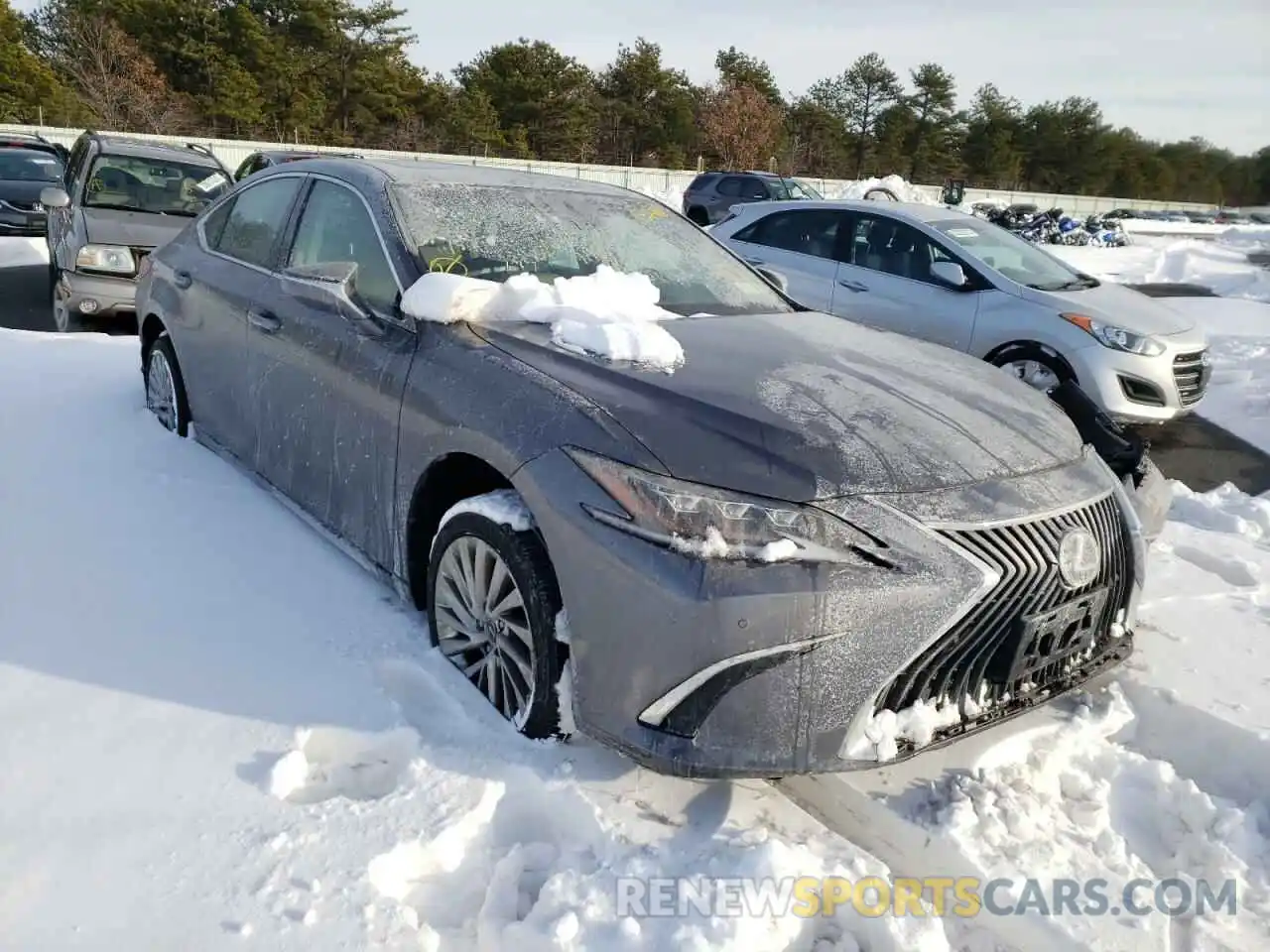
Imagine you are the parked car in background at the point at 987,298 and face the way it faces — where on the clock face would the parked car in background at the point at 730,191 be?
the parked car in background at the point at 730,191 is roughly at 7 o'clock from the parked car in background at the point at 987,298.

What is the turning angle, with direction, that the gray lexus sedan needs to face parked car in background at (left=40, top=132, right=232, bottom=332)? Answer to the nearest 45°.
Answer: approximately 180°

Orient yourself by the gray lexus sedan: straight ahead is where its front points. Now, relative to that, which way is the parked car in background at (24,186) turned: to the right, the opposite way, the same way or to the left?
the same way

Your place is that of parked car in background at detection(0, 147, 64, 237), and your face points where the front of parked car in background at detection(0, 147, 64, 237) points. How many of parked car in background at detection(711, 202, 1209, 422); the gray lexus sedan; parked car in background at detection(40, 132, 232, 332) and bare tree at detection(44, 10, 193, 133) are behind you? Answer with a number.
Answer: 1

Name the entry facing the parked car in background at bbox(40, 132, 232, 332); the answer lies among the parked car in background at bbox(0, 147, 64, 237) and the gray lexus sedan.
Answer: the parked car in background at bbox(0, 147, 64, 237)

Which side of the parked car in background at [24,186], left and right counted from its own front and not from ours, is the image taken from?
front

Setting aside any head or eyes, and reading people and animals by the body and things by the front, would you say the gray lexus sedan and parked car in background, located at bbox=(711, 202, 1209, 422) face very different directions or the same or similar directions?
same or similar directions

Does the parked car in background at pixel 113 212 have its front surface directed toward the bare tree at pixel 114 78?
no

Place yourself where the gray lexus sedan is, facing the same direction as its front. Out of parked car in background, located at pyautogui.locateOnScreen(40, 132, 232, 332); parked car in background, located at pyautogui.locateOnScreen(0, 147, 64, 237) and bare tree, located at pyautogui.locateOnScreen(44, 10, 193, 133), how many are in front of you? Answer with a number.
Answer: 0

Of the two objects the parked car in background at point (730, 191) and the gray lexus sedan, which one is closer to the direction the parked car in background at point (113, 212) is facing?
the gray lexus sedan

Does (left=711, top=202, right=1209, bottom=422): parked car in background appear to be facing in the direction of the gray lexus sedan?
no

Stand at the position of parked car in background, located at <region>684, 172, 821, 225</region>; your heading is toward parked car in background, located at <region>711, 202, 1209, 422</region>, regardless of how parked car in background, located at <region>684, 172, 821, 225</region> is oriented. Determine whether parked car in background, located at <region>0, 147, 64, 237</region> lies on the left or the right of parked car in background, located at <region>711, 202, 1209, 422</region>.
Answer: right

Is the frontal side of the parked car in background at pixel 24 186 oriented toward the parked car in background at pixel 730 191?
no

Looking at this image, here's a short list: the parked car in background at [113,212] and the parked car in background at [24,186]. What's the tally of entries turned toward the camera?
2

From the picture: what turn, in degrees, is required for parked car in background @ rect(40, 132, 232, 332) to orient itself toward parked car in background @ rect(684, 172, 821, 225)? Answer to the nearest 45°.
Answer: approximately 135° to its left

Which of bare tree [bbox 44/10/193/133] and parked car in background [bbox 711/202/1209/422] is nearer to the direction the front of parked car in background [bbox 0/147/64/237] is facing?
the parked car in background

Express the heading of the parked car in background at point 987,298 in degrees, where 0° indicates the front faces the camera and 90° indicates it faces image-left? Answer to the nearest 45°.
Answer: approximately 315°

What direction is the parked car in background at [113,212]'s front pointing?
toward the camera

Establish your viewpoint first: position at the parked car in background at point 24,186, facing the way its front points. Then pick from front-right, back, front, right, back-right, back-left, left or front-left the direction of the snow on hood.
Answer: front
